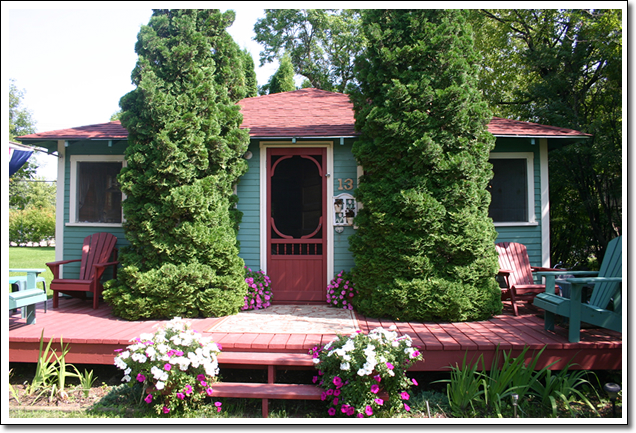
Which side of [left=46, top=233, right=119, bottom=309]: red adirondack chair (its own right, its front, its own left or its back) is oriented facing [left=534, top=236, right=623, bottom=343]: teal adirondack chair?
left

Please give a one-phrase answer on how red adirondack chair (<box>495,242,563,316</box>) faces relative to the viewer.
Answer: facing the viewer and to the right of the viewer

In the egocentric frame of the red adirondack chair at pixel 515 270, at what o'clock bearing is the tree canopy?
The tree canopy is roughly at 8 o'clock from the red adirondack chair.

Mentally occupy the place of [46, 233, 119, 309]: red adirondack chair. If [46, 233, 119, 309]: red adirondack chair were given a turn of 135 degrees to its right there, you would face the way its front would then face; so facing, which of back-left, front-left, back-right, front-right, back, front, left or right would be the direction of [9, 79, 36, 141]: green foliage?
front

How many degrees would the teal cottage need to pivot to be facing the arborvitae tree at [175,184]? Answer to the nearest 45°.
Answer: approximately 45° to its right

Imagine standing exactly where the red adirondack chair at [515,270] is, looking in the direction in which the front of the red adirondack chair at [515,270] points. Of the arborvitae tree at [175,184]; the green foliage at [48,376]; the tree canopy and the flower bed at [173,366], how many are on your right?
3

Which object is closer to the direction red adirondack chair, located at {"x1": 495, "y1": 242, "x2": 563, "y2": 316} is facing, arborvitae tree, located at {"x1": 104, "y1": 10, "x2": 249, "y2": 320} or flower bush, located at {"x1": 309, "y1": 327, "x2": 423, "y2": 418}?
the flower bush

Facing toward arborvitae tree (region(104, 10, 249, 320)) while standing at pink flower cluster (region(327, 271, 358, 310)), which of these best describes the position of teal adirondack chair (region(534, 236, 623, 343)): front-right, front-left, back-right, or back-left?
back-left

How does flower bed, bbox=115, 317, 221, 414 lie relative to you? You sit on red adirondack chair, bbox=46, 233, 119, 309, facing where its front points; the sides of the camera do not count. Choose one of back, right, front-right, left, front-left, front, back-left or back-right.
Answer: front-left

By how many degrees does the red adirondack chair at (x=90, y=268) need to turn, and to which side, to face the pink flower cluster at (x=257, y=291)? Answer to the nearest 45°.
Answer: approximately 90° to its left
